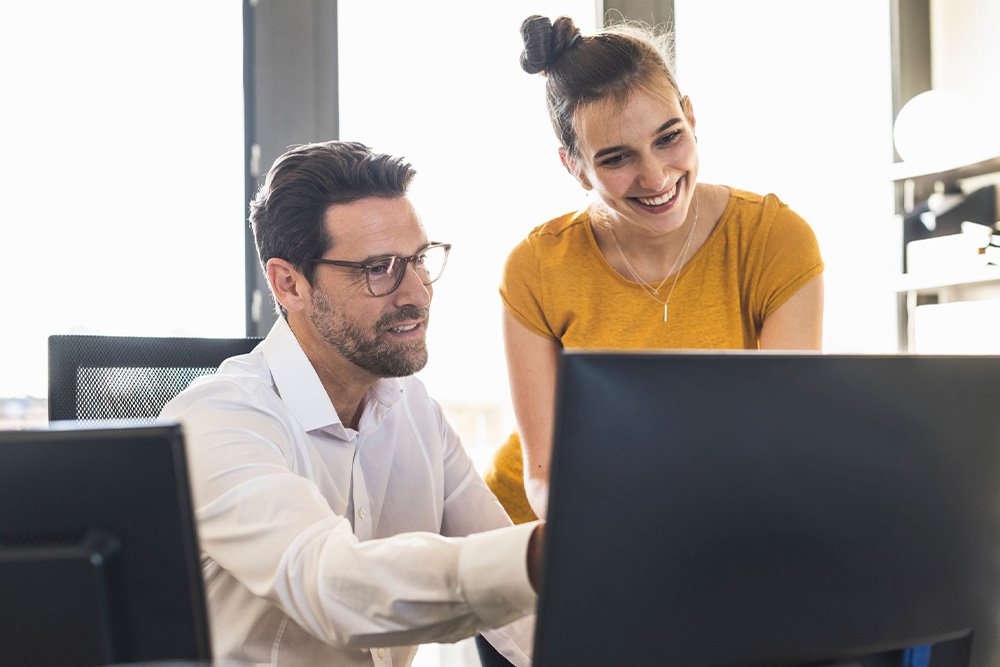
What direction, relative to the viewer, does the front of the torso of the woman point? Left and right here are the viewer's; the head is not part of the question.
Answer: facing the viewer

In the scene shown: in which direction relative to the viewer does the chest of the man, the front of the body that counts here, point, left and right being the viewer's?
facing the viewer and to the right of the viewer

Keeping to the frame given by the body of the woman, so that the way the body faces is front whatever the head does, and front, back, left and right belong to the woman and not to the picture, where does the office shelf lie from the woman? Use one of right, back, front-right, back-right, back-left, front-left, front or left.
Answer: back-left

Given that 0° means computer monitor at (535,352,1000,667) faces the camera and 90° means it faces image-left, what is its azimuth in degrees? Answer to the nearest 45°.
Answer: approximately 180°

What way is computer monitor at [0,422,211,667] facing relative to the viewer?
away from the camera

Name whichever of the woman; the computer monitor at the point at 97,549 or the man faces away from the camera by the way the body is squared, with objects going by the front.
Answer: the computer monitor

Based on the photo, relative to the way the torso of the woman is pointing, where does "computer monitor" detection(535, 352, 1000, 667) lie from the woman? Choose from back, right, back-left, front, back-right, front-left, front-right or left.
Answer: front

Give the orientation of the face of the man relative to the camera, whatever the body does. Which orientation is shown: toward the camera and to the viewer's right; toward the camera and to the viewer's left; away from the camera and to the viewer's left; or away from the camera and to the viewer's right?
toward the camera and to the viewer's right

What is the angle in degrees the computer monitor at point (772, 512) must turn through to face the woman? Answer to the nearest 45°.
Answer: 0° — it already faces them

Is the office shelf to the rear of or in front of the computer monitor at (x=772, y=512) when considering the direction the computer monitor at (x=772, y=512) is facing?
in front

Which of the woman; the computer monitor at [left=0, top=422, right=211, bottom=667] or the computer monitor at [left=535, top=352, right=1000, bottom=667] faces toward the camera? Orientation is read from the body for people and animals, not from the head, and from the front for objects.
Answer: the woman

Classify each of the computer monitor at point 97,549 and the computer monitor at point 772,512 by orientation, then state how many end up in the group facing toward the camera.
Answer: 0

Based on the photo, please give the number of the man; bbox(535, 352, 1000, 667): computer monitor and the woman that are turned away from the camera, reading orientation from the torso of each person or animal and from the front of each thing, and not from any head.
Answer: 1

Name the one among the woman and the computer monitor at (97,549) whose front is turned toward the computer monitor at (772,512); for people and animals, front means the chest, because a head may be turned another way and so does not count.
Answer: the woman

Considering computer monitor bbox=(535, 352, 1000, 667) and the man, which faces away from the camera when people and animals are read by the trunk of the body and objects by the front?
the computer monitor

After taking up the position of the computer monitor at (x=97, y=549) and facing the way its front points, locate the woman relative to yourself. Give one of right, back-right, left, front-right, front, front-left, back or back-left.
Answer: front-right
